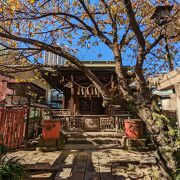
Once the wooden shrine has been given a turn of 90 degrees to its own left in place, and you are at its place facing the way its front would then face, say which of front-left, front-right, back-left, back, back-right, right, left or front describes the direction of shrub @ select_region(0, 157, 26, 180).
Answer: right

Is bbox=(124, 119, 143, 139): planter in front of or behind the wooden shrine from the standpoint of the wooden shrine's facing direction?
in front

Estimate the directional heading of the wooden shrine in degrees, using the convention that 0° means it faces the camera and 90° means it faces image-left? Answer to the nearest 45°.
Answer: approximately 0°

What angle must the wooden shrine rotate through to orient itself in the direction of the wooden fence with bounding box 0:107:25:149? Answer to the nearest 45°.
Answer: approximately 45° to its right
